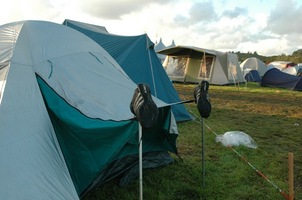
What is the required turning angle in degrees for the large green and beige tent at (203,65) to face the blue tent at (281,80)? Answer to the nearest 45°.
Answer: approximately 135° to its left

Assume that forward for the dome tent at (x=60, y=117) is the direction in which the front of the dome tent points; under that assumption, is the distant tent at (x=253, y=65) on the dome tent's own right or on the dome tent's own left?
on the dome tent's own left

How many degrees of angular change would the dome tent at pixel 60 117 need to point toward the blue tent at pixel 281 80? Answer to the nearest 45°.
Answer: approximately 90° to its left

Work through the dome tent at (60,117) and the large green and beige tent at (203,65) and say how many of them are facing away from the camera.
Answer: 0

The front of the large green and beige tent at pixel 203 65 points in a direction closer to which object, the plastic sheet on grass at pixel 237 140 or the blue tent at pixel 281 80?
the plastic sheet on grass

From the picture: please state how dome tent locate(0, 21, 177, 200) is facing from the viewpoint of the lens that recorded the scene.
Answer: facing the viewer and to the right of the viewer

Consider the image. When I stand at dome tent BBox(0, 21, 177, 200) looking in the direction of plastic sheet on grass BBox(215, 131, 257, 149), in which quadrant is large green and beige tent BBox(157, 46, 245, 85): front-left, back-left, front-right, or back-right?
front-left

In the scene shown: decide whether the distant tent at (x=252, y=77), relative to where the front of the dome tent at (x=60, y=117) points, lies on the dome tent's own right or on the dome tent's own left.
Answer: on the dome tent's own left

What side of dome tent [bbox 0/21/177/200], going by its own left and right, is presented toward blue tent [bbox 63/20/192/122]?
left
